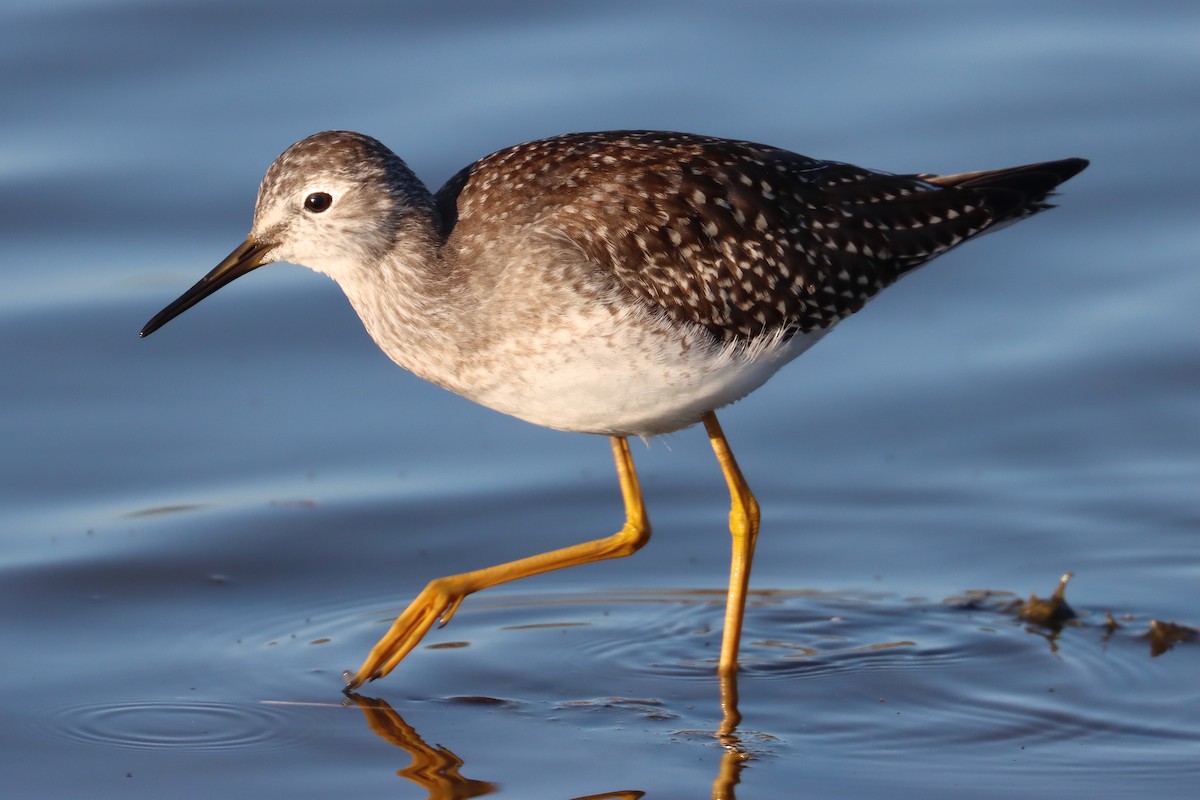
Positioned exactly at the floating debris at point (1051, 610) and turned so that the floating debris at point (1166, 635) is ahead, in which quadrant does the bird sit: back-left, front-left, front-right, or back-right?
back-right

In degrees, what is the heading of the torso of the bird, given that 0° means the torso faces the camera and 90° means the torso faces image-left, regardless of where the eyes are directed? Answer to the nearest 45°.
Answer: approximately 90°

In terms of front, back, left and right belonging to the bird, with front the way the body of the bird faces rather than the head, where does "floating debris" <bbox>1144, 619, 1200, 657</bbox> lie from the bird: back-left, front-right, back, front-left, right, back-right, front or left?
back

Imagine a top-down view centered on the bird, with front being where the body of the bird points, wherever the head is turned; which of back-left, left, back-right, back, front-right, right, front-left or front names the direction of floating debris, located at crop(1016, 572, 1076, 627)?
back
